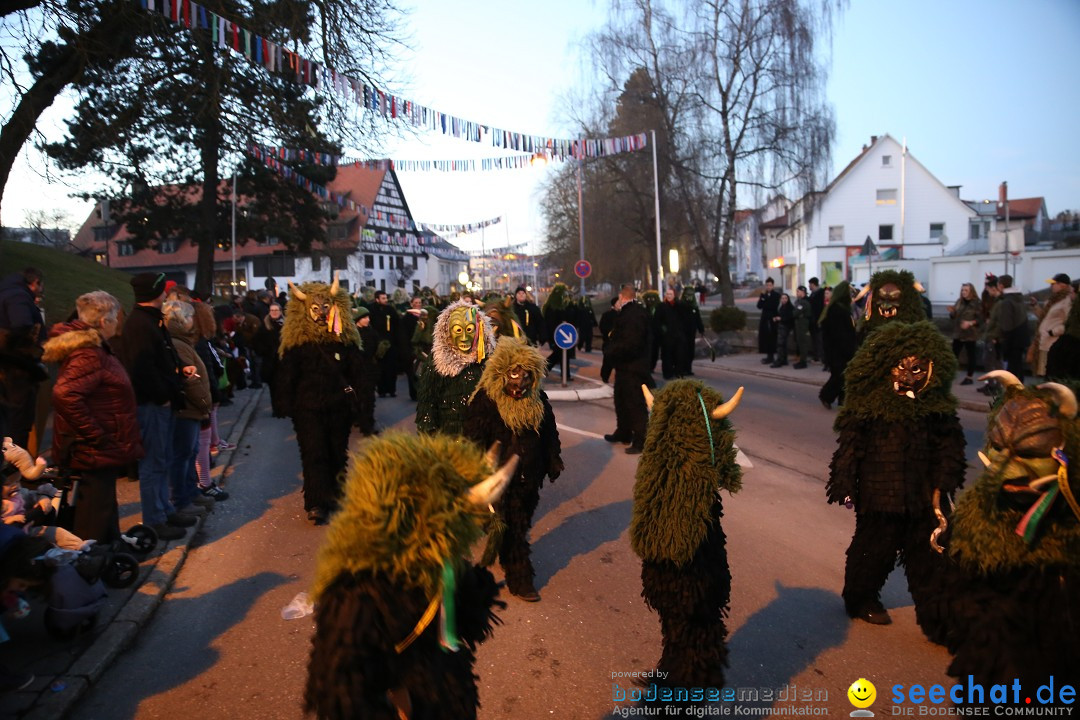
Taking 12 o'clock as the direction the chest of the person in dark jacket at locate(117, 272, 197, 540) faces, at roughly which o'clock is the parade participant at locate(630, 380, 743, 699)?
The parade participant is roughly at 2 o'clock from the person in dark jacket.

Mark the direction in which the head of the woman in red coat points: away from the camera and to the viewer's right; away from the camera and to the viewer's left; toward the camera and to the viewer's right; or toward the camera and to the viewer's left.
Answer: away from the camera and to the viewer's right

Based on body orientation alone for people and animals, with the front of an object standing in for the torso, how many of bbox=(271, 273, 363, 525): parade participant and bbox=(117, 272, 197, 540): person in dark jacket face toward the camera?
1

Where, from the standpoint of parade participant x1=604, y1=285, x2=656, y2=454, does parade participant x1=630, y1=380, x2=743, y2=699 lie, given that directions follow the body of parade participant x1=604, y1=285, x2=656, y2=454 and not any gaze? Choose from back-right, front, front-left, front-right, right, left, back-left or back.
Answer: left

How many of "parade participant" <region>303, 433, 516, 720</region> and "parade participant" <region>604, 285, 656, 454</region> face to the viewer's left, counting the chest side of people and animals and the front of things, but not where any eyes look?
1

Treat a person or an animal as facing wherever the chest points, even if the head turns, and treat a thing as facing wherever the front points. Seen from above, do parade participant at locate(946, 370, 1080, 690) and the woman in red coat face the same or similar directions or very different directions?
very different directions

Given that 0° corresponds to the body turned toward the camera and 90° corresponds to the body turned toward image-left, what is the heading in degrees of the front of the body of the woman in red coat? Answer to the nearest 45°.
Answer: approximately 270°
